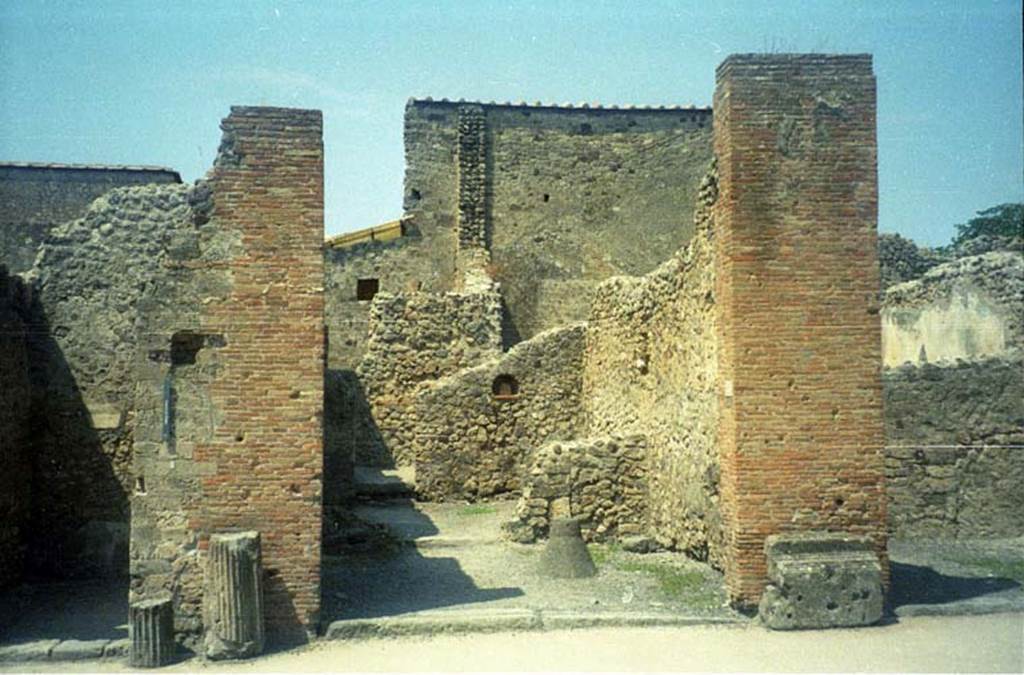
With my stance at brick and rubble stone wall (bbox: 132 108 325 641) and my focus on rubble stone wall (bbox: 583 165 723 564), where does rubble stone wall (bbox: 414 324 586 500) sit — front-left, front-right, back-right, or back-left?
front-left

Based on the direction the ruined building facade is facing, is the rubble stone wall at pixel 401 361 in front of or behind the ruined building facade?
behind

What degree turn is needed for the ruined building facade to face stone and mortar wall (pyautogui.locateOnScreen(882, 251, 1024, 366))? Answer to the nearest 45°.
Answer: approximately 135° to its left

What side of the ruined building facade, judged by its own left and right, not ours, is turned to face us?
front

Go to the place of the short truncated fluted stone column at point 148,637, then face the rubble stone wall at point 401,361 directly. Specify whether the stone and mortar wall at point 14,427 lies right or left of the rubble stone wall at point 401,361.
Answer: left

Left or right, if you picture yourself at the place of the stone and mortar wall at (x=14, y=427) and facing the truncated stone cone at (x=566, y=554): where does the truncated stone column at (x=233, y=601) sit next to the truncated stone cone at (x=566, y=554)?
right

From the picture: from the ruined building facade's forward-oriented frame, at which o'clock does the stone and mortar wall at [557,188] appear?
The stone and mortar wall is roughly at 6 o'clock from the ruined building facade.

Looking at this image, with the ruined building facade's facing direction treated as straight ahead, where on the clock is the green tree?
The green tree is roughly at 7 o'clock from the ruined building facade.
